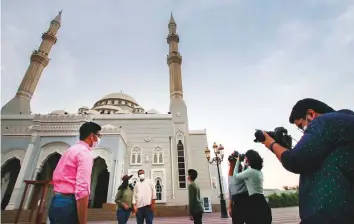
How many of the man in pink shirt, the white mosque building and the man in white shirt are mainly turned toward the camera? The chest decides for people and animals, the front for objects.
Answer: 2

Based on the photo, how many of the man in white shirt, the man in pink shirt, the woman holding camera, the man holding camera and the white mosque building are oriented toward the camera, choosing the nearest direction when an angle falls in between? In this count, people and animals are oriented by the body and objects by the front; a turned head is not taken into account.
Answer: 2

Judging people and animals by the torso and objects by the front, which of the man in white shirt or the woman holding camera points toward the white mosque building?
the woman holding camera

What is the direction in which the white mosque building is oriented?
toward the camera

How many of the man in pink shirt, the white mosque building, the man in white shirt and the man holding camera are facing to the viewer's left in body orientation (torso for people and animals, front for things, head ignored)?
1

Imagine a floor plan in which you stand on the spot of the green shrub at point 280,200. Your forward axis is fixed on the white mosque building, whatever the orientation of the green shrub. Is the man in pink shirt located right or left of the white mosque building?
left

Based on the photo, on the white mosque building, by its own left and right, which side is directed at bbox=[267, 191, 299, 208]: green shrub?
left

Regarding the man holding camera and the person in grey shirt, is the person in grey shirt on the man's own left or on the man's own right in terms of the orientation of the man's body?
on the man's own right

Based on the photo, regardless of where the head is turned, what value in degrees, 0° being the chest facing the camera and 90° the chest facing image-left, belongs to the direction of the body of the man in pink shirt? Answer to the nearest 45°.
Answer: approximately 225°

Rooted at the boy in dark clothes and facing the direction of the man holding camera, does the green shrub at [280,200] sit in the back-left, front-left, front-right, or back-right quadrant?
back-left

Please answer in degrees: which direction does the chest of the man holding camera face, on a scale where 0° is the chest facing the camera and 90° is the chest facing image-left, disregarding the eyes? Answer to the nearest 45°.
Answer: approximately 90°

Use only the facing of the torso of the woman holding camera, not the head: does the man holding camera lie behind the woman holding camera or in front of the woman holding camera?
behind

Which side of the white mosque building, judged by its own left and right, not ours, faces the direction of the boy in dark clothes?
front
